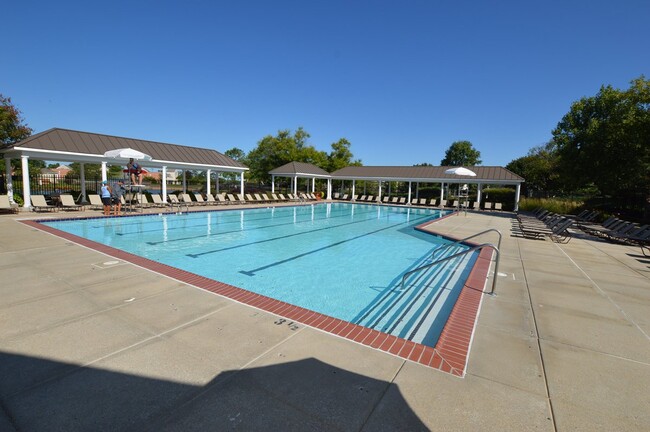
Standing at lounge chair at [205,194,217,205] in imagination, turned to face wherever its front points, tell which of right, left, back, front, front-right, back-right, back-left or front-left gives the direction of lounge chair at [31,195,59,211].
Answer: right

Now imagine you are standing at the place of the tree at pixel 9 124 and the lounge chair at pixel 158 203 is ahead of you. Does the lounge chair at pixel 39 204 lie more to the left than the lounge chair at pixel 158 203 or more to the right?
right

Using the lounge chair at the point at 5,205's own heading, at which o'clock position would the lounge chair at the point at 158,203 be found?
the lounge chair at the point at 158,203 is roughly at 10 o'clock from the lounge chair at the point at 5,205.

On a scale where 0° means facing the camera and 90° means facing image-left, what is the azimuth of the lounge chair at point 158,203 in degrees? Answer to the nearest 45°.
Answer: approximately 315°

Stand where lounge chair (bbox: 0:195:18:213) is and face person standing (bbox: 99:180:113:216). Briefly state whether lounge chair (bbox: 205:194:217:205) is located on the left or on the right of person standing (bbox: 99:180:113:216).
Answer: left

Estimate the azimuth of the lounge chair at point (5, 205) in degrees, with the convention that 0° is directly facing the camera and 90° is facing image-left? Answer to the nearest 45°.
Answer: approximately 315°

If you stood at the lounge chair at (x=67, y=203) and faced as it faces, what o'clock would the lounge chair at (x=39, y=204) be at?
the lounge chair at (x=39, y=204) is roughly at 4 o'clock from the lounge chair at (x=67, y=203).

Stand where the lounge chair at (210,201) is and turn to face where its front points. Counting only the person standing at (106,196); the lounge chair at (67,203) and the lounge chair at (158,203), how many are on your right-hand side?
3

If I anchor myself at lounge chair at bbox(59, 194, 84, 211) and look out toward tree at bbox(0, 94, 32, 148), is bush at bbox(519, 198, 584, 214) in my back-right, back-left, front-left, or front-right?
back-right
